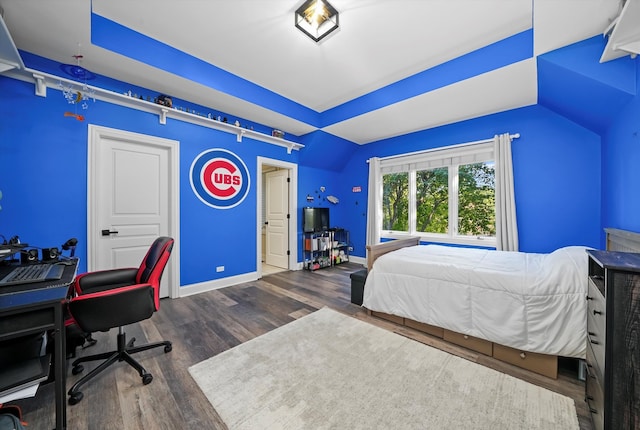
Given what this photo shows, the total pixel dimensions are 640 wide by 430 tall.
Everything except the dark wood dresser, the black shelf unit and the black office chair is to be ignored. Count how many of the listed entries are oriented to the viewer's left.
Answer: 2

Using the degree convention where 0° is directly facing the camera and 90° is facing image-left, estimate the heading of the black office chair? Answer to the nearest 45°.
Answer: approximately 90°

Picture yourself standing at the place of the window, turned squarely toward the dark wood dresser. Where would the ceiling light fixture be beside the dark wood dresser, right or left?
right

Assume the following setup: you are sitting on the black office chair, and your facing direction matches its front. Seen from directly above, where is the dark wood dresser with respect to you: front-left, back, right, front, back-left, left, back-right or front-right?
back-left

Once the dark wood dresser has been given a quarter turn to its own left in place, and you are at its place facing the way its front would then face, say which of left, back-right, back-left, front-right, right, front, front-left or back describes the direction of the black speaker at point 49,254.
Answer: front-right

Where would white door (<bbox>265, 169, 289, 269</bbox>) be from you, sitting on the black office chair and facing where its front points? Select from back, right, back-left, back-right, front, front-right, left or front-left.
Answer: back-right

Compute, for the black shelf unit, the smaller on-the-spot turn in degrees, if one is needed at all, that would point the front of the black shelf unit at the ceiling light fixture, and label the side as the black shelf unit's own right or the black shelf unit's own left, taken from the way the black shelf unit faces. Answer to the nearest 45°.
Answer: approximately 45° to the black shelf unit's own right

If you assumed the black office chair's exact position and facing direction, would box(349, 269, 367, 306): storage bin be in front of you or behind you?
behind

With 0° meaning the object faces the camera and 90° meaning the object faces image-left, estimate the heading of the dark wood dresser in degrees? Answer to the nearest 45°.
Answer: approximately 90°

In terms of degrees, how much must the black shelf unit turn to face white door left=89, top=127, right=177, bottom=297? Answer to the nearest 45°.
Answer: approximately 90° to its right

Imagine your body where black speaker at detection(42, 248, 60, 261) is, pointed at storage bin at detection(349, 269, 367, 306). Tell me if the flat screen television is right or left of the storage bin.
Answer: left

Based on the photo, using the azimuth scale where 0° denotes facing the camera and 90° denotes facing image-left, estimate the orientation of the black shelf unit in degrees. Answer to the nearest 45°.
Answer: approximately 315°

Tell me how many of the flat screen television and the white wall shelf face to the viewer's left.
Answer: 0

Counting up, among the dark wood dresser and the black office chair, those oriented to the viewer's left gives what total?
2
